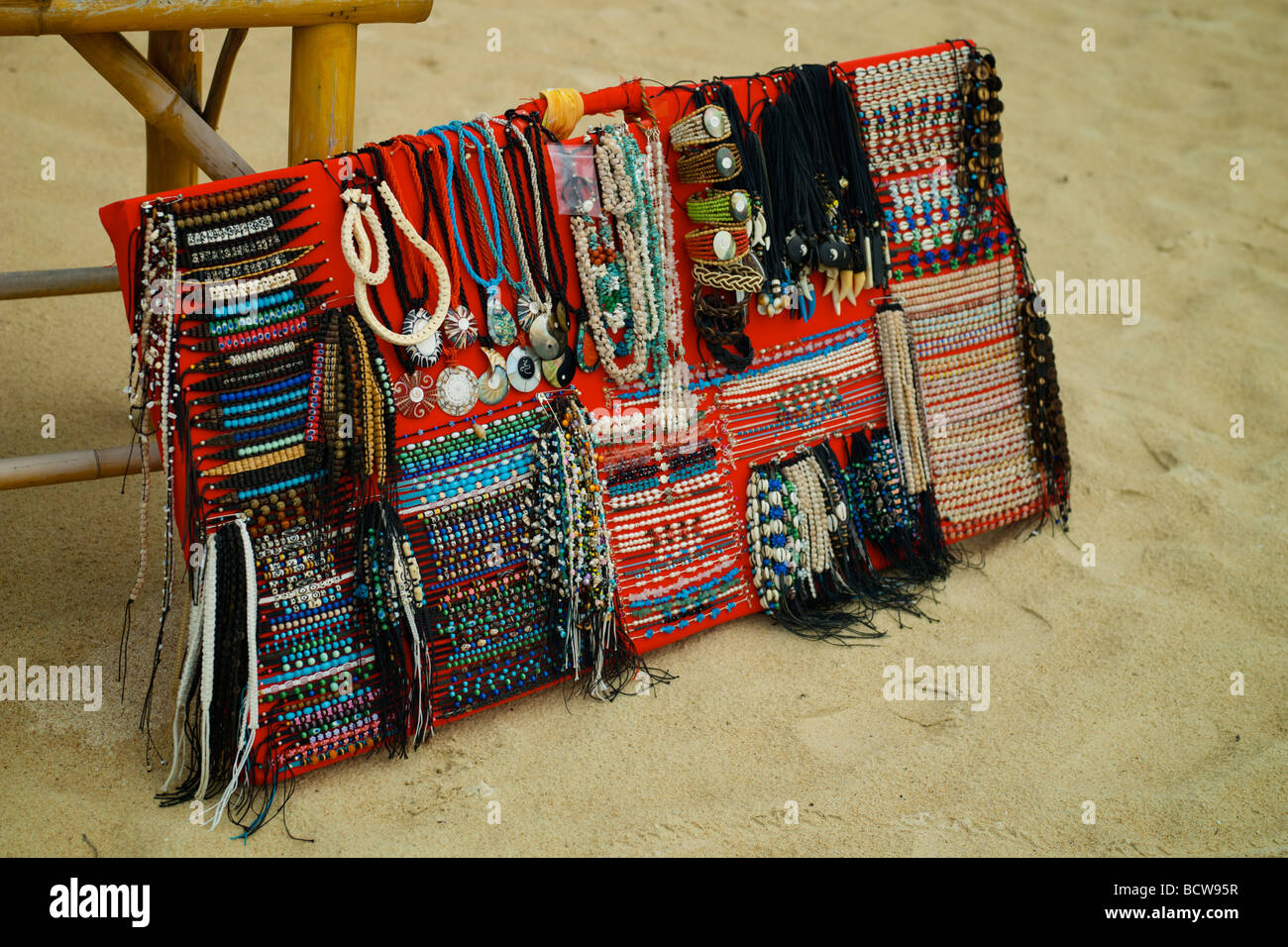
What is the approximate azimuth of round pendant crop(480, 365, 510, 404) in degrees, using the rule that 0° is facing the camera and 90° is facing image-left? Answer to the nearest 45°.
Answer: approximately 0°

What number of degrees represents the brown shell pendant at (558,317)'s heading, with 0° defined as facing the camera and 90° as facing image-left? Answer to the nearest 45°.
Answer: approximately 0°
